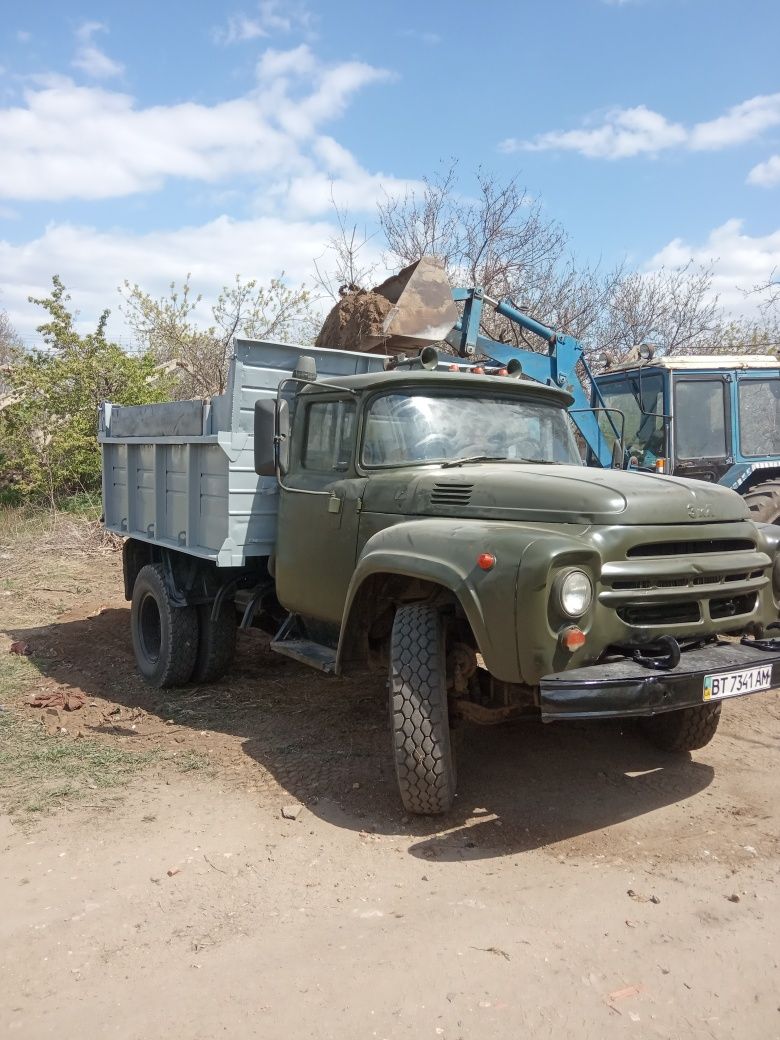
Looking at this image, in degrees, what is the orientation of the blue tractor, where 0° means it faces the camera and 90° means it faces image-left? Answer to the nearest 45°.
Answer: approximately 45°

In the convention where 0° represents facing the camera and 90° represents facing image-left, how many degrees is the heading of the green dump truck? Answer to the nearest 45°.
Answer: approximately 315°
